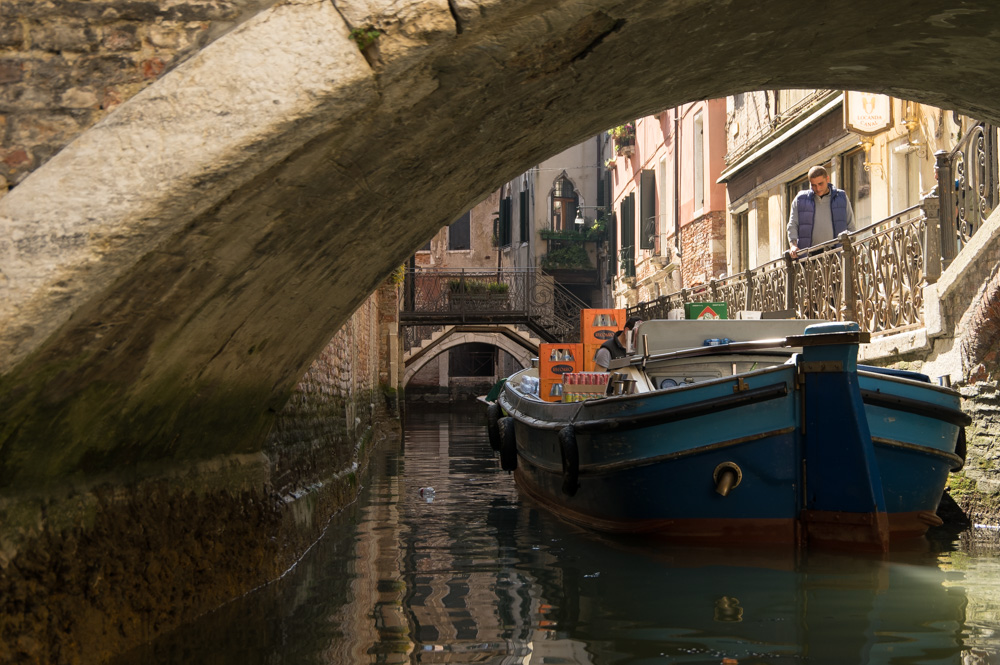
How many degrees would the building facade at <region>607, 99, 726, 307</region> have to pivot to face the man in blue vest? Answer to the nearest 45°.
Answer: approximately 45° to its left

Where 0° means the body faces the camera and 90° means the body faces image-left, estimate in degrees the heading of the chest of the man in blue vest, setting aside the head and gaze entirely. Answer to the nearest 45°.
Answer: approximately 0°

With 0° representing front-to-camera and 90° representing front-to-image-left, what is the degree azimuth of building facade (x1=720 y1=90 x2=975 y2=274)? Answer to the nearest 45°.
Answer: approximately 45°

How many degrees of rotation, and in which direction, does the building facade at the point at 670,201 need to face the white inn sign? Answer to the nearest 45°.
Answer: approximately 45° to its left

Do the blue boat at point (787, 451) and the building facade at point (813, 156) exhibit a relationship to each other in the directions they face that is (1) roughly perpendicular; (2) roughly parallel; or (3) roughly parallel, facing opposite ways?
roughly perpendicular

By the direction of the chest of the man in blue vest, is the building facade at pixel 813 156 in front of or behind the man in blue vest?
behind

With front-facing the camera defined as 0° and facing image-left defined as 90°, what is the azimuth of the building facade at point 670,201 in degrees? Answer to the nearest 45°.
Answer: approximately 45°
